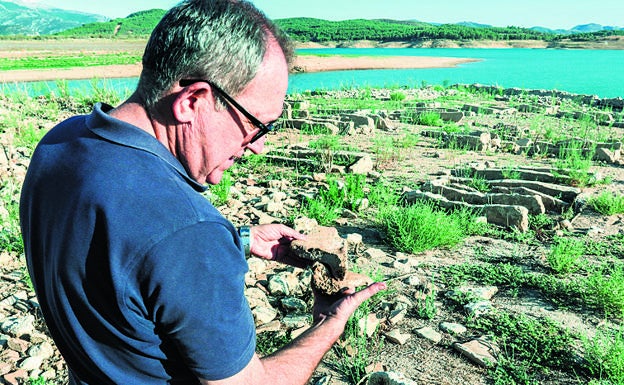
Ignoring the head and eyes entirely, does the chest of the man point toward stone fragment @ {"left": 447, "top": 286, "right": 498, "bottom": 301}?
yes

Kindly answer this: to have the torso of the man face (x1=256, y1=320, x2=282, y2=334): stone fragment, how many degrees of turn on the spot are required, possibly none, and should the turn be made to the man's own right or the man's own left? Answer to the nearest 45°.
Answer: approximately 45° to the man's own left

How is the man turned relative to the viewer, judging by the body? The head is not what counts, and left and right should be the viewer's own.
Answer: facing away from the viewer and to the right of the viewer

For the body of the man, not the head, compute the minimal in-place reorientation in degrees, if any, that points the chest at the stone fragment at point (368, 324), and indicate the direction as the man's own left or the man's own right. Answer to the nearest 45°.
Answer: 0° — they already face it

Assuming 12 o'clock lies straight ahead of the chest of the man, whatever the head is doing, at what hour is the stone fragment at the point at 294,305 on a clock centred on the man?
The stone fragment is roughly at 11 o'clock from the man.

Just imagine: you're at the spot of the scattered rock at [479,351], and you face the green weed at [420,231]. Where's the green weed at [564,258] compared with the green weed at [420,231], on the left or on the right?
right

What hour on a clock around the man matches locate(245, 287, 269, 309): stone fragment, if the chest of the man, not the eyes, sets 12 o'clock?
The stone fragment is roughly at 11 o'clock from the man.

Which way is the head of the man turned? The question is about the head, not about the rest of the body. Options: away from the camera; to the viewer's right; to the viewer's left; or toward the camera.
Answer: to the viewer's right
